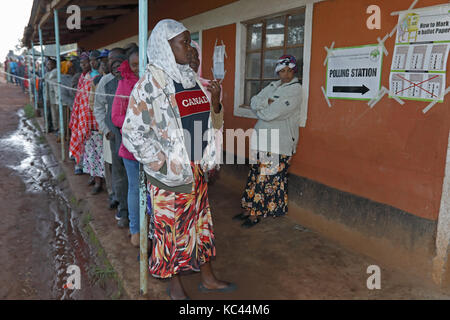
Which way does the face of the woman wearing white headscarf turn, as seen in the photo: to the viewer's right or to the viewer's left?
to the viewer's right

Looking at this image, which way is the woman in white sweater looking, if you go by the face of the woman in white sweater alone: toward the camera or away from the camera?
toward the camera

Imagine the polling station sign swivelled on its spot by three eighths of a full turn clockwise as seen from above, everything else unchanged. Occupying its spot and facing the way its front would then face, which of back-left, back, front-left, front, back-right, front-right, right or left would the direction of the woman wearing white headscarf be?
back-left

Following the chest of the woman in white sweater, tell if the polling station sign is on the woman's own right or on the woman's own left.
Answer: on the woman's own left

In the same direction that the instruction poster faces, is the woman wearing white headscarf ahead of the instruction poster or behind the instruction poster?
ahead

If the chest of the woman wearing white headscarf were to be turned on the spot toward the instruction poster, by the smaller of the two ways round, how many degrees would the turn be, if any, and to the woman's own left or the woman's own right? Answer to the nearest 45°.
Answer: approximately 45° to the woman's own left

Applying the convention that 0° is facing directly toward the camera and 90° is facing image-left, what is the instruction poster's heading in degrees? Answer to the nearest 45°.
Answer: approximately 45°

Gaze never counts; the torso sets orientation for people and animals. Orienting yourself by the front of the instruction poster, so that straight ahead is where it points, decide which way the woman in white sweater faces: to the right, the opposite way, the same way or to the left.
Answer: the same way

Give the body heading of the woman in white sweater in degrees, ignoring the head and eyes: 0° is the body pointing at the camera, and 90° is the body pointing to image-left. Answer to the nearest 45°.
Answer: approximately 45°

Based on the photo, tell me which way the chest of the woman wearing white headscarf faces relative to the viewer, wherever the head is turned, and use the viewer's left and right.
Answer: facing the viewer and to the right of the viewer

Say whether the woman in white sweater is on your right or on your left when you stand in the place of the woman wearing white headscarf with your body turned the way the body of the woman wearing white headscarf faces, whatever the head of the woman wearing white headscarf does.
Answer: on your left

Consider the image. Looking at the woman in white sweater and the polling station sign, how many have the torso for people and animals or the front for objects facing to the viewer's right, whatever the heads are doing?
0

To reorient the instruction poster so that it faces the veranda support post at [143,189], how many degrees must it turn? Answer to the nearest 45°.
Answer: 0° — it already faces it
